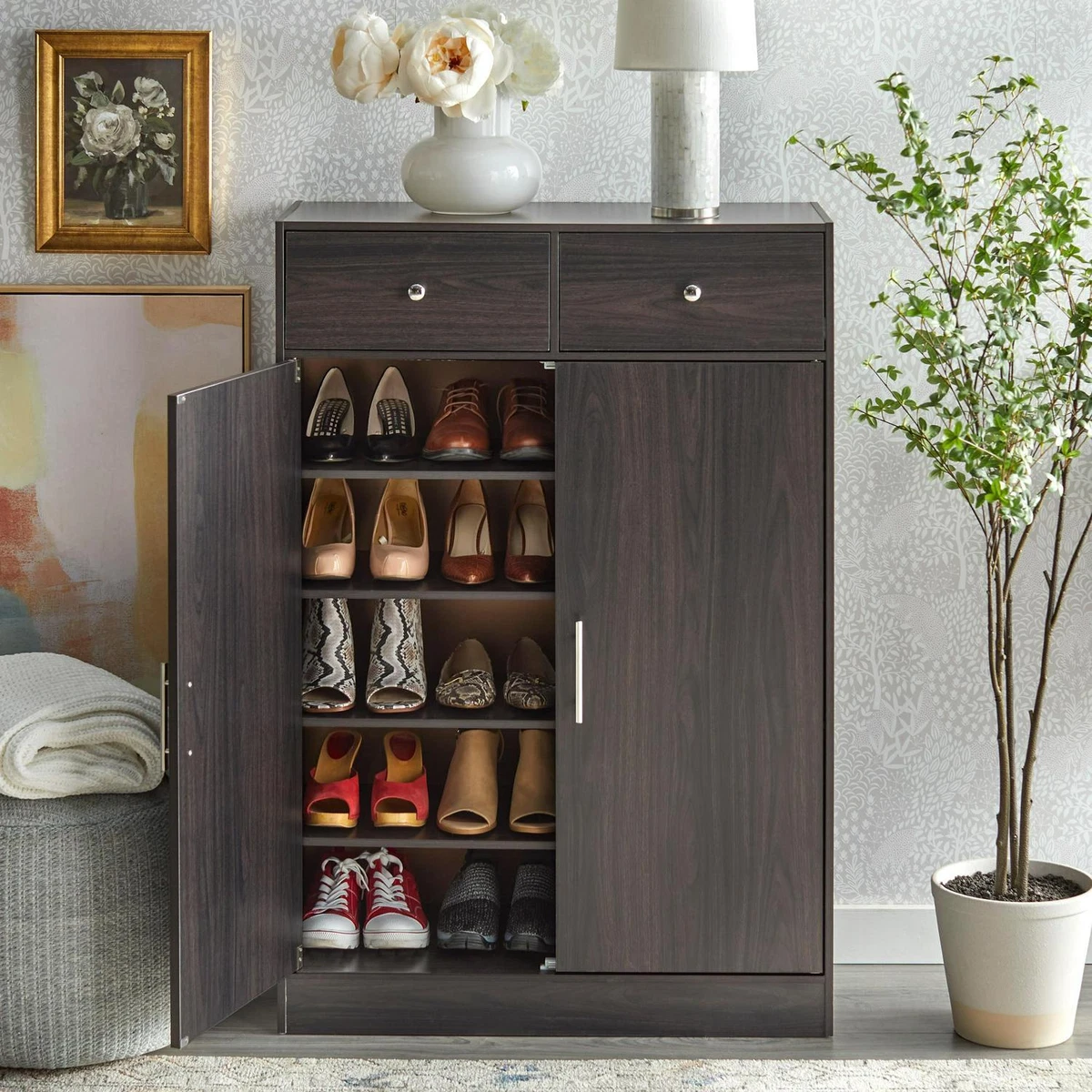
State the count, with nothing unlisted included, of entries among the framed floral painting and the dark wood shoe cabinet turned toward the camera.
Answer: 2

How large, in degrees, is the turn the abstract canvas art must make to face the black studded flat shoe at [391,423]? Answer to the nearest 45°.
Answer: approximately 45° to its left

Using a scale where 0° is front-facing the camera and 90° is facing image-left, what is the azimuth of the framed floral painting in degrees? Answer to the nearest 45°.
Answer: approximately 0°

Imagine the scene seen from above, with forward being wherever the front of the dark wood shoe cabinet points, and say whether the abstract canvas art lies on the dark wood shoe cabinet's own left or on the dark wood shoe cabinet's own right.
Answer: on the dark wood shoe cabinet's own right
